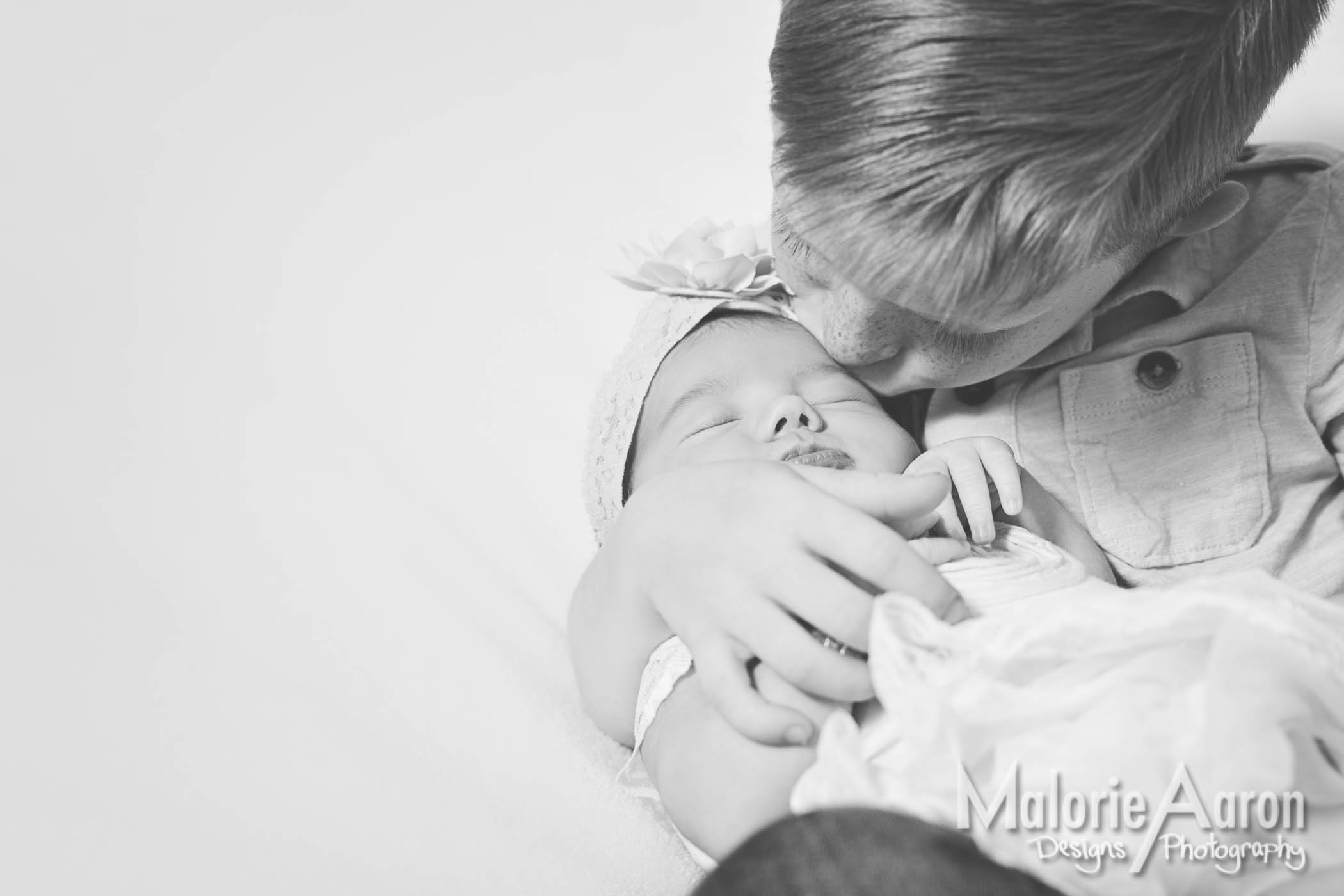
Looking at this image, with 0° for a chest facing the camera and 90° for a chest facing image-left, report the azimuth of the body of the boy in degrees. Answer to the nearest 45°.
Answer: approximately 45°
